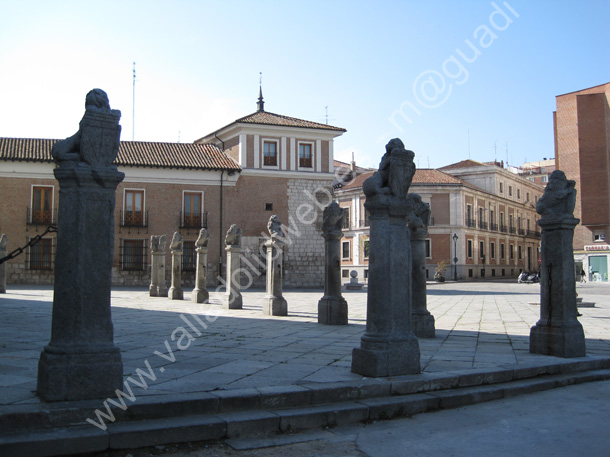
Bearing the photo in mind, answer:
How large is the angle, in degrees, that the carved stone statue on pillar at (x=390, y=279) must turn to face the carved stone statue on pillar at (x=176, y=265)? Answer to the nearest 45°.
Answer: approximately 180°

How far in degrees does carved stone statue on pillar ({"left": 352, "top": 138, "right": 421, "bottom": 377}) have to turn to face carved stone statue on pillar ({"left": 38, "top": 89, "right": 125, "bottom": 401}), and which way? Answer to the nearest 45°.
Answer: approximately 90° to its right

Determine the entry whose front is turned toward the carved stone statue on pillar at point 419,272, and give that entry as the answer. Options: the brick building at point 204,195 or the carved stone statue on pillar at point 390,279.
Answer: the brick building

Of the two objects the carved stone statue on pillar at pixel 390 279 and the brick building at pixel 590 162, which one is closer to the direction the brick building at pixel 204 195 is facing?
the carved stone statue on pillar

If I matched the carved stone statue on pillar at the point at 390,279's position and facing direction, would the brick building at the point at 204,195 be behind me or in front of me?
behind

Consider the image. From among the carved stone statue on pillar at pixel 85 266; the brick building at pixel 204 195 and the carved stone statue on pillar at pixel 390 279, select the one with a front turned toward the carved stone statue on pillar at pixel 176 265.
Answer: the brick building

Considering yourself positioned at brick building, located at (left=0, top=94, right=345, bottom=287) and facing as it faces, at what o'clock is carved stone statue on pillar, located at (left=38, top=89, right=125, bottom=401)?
The carved stone statue on pillar is roughly at 12 o'clock from the brick building.
